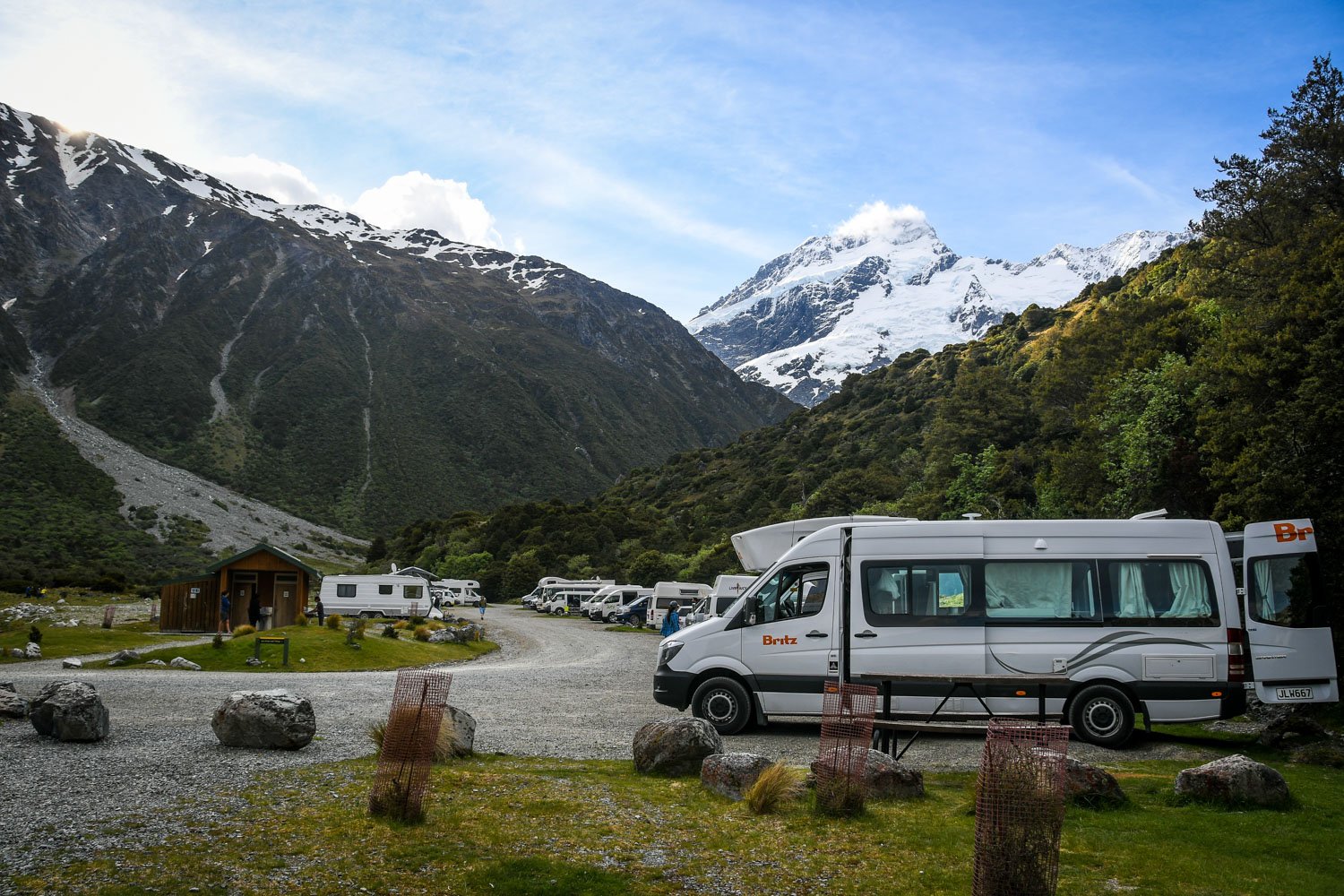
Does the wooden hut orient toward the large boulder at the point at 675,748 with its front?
yes

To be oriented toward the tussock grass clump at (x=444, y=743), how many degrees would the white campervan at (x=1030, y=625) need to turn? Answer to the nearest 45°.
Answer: approximately 45° to its left

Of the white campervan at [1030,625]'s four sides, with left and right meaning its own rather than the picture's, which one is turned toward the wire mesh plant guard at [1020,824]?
left

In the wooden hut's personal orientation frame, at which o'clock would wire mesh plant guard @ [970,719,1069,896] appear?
The wire mesh plant guard is roughly at 12 o'clock from the wooden hut.

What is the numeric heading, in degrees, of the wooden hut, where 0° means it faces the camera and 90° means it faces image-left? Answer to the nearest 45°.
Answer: approximately 0°

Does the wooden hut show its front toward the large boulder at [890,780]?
yes

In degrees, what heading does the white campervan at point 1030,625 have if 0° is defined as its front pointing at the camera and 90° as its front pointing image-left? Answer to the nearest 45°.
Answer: approximately 90°

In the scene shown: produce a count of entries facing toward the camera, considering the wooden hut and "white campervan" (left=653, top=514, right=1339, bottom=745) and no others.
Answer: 1

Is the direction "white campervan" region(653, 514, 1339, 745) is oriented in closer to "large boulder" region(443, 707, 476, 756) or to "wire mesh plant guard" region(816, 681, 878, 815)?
the large boulder

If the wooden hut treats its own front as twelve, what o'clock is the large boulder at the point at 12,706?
The large boulder is roughly at 12 o'clock from the wooden hut.

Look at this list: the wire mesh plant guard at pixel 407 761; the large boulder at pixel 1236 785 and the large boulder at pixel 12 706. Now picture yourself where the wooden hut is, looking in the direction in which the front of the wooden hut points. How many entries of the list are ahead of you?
3

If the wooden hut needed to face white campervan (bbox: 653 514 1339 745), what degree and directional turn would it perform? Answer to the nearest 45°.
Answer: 0° — it already faces it

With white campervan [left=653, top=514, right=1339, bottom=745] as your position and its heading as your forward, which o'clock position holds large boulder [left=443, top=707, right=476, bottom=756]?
The large boulder is roughly at 11 o'clock from the white campervan.
